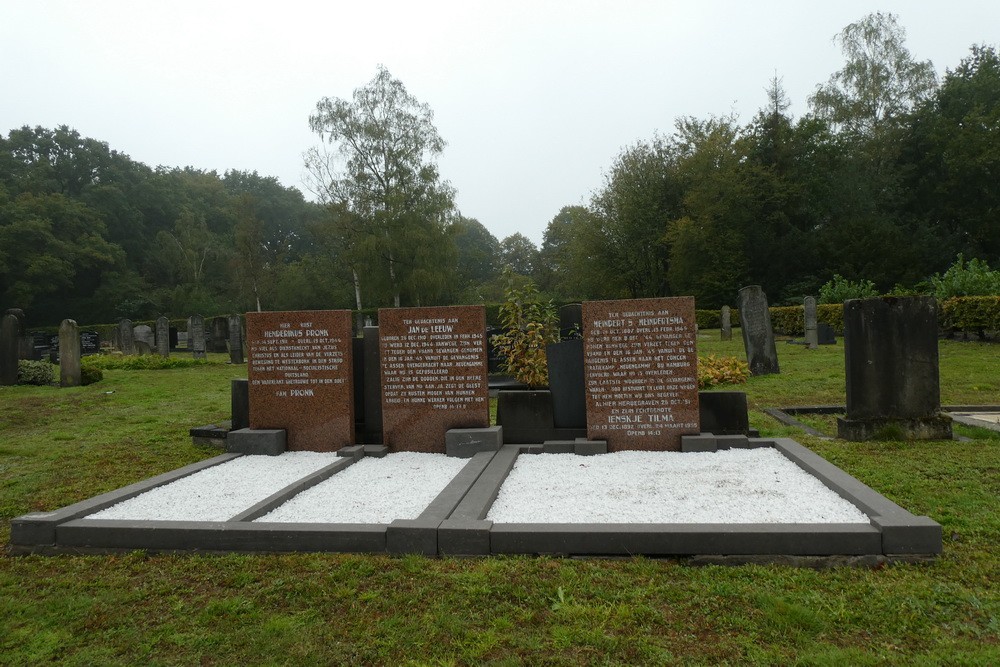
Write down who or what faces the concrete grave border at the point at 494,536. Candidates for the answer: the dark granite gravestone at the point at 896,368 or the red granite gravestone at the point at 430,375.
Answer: the red granite gravestone

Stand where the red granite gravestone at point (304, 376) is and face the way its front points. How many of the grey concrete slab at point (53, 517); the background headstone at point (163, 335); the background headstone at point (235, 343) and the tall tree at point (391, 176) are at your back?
3

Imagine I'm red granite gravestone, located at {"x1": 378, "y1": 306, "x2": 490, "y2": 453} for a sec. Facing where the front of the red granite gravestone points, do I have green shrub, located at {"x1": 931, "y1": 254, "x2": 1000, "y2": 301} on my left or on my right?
on my left

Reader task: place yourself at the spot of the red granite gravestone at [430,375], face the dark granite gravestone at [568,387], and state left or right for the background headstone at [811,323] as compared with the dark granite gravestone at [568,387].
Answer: left

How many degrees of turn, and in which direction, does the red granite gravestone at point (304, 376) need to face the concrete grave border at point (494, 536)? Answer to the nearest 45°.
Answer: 0° — it already faces it

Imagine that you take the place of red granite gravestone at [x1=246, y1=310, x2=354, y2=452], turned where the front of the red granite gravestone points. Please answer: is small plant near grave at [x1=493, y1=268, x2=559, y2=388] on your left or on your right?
on your left

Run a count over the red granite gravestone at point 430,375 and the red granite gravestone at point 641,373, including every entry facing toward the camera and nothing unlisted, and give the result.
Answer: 2
